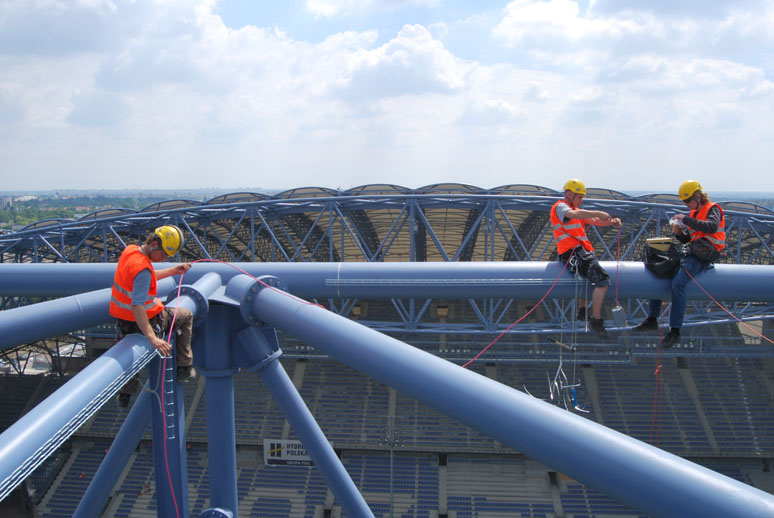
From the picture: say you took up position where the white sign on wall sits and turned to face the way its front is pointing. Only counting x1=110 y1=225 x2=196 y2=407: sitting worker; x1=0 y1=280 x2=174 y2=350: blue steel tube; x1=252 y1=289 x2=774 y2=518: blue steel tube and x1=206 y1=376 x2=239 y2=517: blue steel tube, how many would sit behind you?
0

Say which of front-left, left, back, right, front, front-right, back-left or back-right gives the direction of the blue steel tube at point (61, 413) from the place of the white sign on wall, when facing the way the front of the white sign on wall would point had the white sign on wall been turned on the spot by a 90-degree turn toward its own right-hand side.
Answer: left

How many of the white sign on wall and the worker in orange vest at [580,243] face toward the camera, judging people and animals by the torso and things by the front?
1

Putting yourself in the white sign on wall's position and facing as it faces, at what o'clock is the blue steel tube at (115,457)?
The blue steel tube is roughly at 12 o'clock from the white sign on wall.

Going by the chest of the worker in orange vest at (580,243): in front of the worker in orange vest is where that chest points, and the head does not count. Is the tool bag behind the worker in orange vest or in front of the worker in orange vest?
in front

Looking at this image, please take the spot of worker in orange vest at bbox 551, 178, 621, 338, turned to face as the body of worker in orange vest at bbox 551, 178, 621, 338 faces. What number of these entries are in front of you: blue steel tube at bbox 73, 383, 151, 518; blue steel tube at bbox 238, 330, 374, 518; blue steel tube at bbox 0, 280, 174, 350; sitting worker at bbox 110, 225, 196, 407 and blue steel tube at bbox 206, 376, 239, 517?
0

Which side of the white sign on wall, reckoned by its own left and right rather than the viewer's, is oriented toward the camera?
front

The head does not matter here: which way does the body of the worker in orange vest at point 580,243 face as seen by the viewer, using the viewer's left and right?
facing to the right of the viewer

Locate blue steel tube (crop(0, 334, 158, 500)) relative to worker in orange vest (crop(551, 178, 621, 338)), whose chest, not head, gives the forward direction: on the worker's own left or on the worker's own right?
on the worker's own right

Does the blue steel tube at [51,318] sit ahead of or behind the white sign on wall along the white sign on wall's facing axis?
ahead
